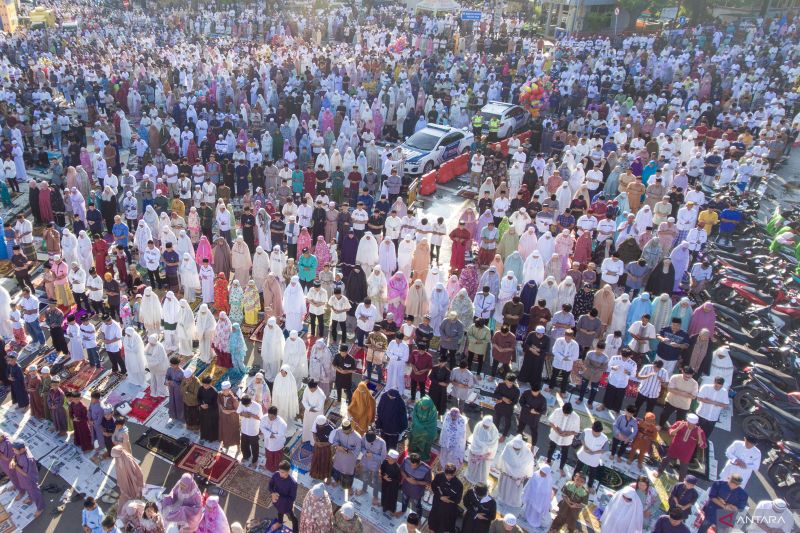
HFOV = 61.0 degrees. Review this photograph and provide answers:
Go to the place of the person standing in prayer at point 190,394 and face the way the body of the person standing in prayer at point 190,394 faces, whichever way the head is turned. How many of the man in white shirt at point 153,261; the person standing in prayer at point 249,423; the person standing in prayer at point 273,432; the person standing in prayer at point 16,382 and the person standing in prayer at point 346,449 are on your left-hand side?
3

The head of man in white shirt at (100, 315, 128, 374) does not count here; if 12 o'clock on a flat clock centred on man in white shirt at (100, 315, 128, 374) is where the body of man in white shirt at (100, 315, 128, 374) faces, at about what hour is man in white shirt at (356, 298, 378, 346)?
man in white shirt at (356, 298, 378, 346) is roughly at 8 o'clock from man in white shirt at (100, 315, 128, 374).

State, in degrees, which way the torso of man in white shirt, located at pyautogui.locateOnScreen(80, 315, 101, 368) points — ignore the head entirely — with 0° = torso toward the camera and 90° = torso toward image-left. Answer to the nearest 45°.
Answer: approximately 45°

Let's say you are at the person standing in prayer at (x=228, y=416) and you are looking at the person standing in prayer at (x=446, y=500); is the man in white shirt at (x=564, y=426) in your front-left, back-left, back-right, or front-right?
front-left

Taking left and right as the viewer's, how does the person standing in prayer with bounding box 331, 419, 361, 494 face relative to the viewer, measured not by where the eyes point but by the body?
facing the viewer and to the left of the viewer

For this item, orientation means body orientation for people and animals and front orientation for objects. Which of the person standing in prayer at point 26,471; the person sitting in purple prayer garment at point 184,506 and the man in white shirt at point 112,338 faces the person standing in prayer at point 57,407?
the man in white shirt

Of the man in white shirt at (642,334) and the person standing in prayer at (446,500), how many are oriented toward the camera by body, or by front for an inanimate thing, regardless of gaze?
2

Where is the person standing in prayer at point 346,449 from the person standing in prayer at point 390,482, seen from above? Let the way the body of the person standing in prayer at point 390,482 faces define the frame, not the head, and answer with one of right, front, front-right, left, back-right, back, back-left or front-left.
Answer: right

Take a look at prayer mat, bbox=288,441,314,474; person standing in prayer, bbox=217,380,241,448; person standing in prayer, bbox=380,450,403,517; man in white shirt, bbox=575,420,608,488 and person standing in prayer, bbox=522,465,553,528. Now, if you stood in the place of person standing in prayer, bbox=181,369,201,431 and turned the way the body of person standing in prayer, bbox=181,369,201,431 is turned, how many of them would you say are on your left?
5

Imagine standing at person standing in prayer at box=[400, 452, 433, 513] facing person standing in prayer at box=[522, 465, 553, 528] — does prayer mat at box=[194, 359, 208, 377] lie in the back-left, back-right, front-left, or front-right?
back-left

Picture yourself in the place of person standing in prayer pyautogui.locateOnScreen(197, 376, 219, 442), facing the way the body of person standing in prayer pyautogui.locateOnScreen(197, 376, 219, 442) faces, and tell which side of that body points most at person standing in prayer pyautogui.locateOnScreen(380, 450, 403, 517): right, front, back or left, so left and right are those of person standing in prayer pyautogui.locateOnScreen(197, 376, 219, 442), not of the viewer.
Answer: left

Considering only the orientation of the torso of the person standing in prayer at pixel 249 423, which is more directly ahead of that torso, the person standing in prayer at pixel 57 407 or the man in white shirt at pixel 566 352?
the person standing in prayer

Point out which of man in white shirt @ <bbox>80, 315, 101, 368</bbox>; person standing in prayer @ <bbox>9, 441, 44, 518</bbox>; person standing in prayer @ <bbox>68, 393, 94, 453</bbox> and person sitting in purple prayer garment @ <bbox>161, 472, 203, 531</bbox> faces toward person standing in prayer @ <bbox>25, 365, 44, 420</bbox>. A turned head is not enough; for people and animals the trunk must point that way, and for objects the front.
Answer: the man in white shirt

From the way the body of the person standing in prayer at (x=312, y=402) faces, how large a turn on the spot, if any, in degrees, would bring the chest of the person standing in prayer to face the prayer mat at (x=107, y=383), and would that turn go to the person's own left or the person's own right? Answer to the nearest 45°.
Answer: approximately 90° to the person's own right

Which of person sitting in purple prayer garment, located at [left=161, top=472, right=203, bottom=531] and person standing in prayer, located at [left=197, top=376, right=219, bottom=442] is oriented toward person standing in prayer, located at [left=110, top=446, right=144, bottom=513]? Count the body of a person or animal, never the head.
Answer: person standing in prayer, located at [left=197, top=376, right=219, bottom=442]

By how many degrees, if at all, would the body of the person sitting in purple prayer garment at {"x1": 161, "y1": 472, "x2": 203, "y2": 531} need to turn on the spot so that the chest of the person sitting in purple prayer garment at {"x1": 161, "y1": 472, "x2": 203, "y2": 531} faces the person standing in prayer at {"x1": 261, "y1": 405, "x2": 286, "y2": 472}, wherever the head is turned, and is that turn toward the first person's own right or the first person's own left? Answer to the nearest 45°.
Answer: approximately 180°

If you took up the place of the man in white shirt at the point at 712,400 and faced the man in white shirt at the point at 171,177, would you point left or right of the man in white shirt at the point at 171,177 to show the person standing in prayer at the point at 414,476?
left

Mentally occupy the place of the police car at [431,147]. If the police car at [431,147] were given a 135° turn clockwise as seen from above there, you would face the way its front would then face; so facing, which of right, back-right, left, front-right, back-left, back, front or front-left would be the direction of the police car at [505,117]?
front-right
